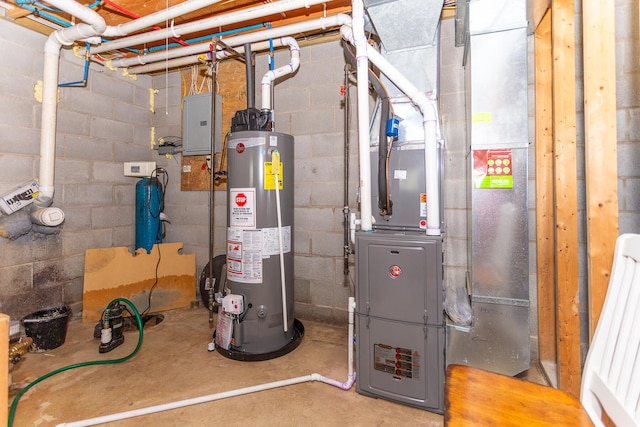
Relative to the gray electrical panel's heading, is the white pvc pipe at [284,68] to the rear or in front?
in front

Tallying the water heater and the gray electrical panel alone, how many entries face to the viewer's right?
0

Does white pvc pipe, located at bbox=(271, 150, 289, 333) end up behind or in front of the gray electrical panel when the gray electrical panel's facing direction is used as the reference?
in front

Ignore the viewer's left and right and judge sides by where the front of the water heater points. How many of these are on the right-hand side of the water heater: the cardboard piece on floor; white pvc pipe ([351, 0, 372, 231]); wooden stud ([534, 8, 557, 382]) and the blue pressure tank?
2

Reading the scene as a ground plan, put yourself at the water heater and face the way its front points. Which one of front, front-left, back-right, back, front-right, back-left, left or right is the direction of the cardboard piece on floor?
right

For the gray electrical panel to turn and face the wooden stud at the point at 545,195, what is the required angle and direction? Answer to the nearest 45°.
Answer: approximately 45° to its left

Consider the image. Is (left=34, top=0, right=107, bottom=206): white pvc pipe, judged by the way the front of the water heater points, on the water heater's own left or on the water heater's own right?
on the water heater's own right

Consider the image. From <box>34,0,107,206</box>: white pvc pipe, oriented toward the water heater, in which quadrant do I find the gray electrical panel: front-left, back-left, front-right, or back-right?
front-left

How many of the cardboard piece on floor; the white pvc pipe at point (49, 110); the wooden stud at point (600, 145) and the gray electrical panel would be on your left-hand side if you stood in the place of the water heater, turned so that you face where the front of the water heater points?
1

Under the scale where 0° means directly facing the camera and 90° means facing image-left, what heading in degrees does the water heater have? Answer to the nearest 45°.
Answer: approximately 45°

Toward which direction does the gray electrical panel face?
toward the camera
